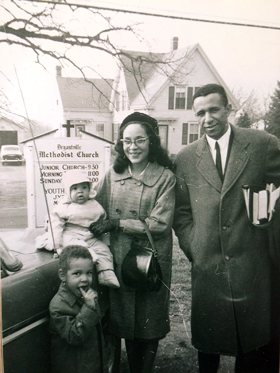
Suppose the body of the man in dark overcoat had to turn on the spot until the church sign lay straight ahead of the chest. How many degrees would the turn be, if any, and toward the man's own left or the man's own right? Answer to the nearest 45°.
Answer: approximately 90° to the man's own right

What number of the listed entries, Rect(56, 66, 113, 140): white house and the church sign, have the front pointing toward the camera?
2

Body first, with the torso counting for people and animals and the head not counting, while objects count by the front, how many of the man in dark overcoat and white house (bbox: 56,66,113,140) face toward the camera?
2

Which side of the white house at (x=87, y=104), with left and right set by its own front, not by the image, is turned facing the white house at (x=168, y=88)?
left

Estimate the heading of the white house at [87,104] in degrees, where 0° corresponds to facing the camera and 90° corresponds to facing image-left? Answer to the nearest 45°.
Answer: approximately 0°
